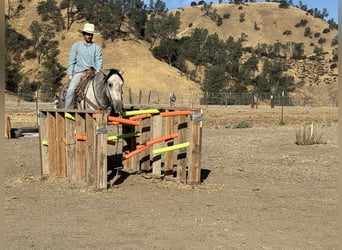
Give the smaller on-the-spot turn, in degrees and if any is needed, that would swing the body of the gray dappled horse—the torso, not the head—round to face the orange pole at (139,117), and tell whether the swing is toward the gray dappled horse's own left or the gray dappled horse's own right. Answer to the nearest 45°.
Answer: approximately 45° to the gray dappled horse's own left

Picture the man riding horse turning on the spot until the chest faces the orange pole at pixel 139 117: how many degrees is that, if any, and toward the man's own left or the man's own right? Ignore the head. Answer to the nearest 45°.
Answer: approximately 45° to the man's own left

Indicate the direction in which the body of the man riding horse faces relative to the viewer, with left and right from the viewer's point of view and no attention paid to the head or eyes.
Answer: facing the viewer and to the right of the viewer

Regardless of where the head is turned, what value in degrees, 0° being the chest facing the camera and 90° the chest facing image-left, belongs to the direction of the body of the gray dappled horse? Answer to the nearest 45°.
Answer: approximately 315°

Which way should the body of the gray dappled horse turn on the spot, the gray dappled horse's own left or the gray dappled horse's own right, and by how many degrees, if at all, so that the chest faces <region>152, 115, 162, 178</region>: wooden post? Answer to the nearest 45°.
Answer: approximately 45° to the gray dappled horse's own left
